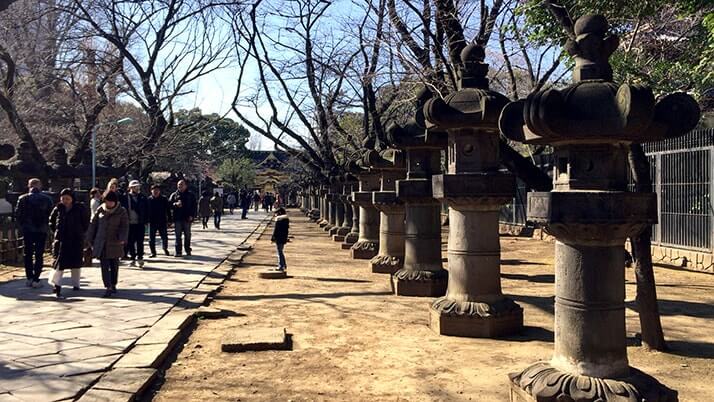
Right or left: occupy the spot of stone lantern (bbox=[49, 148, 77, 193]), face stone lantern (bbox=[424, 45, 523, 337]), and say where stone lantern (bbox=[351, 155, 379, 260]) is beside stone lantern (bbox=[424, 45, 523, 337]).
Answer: left

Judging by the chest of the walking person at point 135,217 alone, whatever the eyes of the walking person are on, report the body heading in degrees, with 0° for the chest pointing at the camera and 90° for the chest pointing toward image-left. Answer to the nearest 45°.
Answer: approximately 0°

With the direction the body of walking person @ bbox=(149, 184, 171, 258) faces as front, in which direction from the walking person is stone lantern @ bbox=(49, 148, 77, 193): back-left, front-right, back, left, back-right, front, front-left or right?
back-right

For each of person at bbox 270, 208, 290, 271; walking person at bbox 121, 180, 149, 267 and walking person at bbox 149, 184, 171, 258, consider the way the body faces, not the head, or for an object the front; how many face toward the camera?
2

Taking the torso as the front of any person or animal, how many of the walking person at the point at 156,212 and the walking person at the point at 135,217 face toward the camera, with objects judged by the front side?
2

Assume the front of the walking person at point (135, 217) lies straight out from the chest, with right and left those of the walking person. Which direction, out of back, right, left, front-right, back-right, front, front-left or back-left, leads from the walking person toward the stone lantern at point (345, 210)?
back-left

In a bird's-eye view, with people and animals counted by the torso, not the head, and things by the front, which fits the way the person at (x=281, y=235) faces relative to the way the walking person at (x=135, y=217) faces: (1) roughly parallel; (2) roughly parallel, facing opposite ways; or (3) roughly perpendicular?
roughly perpendicular

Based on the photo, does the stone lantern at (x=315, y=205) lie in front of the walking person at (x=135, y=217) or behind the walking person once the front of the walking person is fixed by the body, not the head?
behind

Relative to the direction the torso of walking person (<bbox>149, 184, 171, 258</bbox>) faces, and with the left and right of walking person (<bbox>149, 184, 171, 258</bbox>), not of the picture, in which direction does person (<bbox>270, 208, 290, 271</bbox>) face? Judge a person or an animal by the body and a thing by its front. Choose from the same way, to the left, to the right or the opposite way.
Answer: to the right
